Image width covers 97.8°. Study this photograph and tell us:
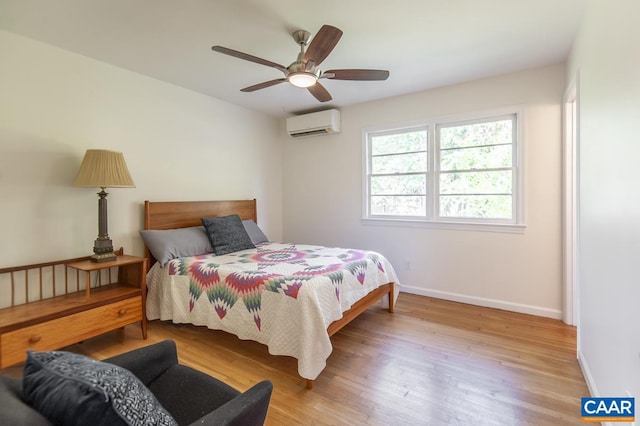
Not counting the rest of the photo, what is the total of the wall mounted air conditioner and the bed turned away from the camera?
0

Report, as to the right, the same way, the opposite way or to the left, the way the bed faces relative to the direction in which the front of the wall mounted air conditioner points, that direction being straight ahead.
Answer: to the left

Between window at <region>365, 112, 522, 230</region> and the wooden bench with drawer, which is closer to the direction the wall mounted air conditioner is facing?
the wooden bench with drawer

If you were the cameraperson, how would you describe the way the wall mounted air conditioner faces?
facing the viewer and to the left of the viewer

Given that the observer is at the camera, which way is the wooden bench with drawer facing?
facing the viewer and to the right of the viewer

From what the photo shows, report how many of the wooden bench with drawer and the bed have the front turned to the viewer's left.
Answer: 0

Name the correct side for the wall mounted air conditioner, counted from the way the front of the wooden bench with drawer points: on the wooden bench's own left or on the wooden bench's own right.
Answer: on the wooden bench's own left

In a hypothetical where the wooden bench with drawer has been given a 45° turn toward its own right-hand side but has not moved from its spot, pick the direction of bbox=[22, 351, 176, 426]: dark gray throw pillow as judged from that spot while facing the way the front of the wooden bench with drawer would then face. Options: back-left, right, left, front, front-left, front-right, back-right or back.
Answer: front

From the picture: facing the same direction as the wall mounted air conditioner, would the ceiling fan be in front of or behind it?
in front

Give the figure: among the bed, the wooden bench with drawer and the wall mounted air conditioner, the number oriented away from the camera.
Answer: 0
